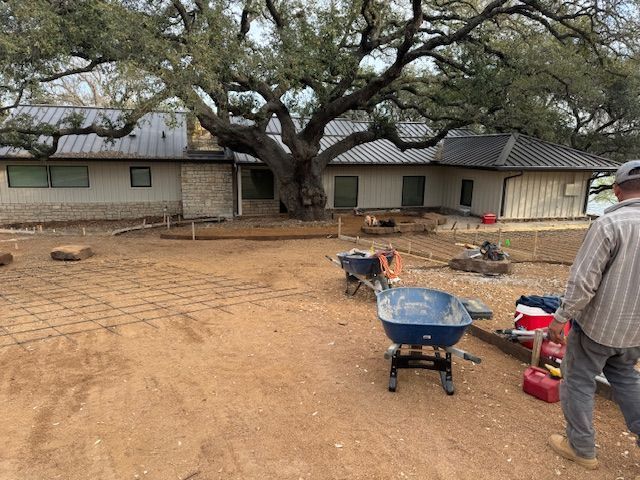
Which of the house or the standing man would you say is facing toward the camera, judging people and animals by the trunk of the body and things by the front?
the house

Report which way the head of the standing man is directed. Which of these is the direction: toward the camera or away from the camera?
away from the camera

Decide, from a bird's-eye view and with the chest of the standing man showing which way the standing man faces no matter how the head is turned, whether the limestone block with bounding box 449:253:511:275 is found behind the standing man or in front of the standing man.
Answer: in front

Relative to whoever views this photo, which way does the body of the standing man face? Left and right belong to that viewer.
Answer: facing away from the viewer and to the left of the viewer

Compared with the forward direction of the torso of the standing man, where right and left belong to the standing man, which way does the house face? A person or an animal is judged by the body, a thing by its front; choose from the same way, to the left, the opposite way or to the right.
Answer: the opposite way

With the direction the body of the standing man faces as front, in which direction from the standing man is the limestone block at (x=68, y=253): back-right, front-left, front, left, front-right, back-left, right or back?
front-left

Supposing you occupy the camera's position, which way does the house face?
facing the viewer

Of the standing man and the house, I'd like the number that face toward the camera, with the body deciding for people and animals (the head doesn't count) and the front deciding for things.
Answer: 1

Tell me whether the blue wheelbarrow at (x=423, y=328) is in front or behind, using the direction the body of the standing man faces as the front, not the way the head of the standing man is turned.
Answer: in front

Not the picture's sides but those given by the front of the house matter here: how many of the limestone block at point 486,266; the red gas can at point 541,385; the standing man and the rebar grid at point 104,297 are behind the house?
0

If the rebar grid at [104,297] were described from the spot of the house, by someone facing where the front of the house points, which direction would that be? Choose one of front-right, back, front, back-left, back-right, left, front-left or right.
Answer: front

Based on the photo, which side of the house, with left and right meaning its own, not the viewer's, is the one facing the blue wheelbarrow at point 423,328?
front

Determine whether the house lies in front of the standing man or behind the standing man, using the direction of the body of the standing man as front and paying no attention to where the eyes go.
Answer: in front

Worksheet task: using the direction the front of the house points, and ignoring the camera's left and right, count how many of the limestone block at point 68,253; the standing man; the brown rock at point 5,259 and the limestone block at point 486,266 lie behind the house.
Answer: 0
